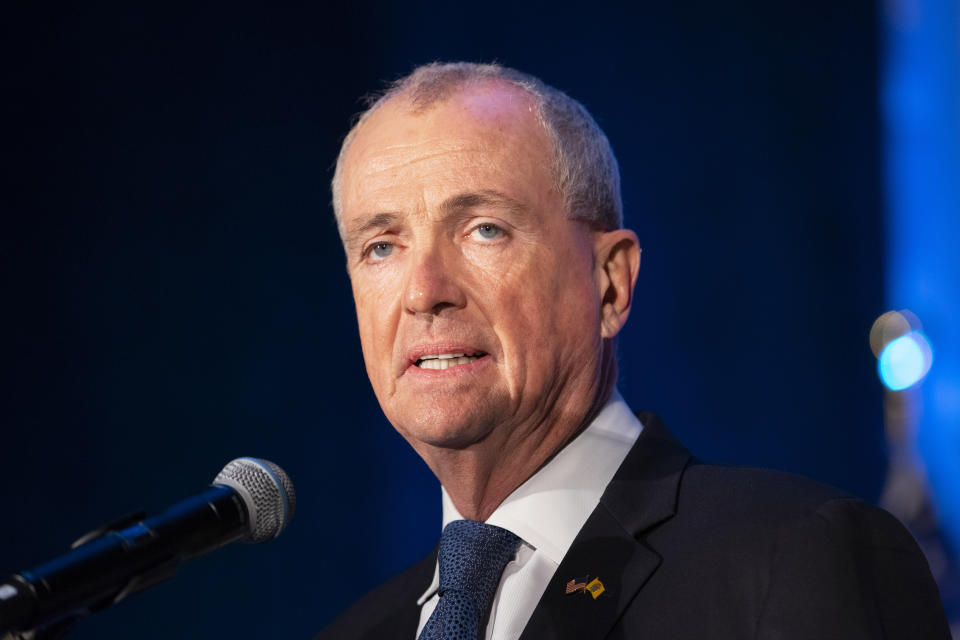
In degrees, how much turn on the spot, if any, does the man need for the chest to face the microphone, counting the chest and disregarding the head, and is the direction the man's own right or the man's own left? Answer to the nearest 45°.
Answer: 0° — they already face it

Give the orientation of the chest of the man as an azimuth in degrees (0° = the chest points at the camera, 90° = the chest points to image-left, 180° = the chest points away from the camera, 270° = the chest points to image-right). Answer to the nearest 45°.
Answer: approximately 45°
